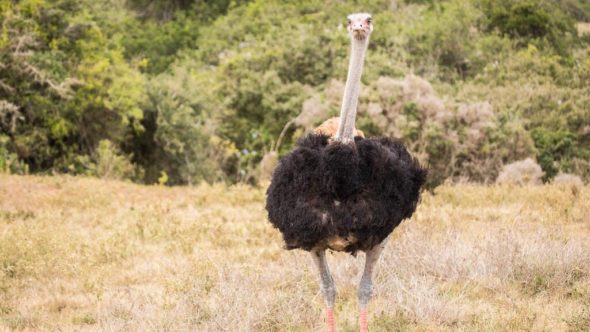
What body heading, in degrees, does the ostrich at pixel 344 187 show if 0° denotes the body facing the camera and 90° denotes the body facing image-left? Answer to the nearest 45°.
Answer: approximately 0°

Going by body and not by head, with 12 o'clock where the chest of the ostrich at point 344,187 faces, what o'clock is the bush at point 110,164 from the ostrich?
The bush is roughly at 5 o'clock from the ostrich.

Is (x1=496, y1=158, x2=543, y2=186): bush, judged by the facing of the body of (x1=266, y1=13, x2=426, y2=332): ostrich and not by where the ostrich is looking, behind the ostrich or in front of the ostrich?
behind
